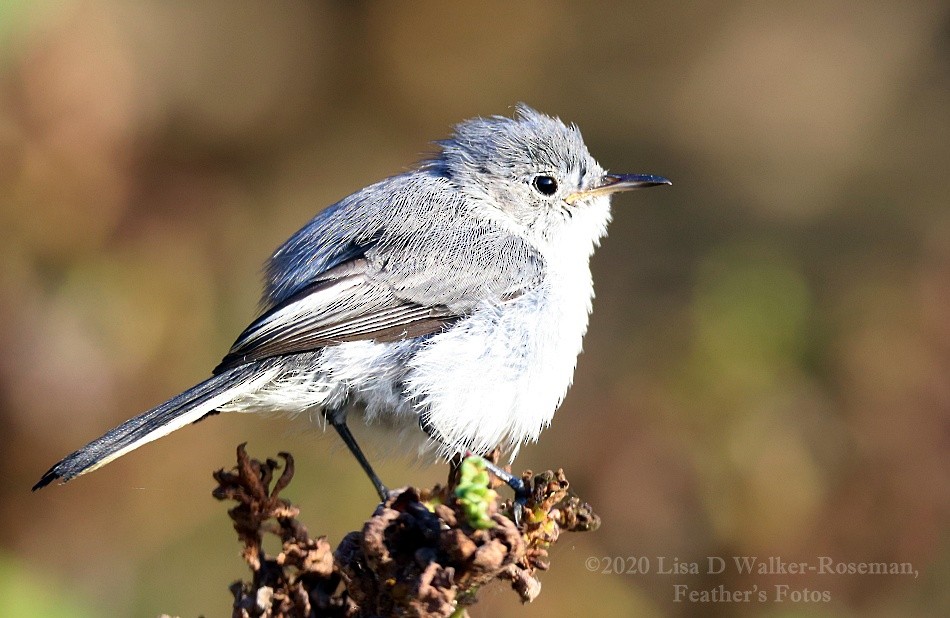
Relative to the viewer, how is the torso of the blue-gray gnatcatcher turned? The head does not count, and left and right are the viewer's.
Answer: facing to the right of the viewer
